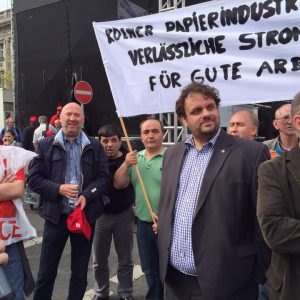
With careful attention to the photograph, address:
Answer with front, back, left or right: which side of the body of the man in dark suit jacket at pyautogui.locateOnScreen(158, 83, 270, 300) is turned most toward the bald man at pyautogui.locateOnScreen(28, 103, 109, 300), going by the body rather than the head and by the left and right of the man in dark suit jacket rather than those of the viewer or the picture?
right

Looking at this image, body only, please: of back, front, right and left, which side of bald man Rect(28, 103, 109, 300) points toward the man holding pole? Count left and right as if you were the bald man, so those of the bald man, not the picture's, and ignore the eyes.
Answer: left

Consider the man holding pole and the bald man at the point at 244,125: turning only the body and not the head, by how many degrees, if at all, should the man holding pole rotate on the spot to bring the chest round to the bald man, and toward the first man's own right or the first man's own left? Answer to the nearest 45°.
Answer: approximately 90° to the first man's own left

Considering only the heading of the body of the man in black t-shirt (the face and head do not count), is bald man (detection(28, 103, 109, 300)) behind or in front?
in front

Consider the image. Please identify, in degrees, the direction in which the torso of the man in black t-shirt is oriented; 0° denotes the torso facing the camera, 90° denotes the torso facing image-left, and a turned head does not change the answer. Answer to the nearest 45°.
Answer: approximately 0°

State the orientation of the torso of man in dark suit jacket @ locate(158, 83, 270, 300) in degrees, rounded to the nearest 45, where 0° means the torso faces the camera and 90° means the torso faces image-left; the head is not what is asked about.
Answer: approximately 45°

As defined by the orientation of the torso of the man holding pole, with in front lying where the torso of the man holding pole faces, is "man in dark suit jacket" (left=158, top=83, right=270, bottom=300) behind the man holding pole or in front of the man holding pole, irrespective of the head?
in front

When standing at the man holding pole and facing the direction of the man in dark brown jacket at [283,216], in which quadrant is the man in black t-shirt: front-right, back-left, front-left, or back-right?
back-right
